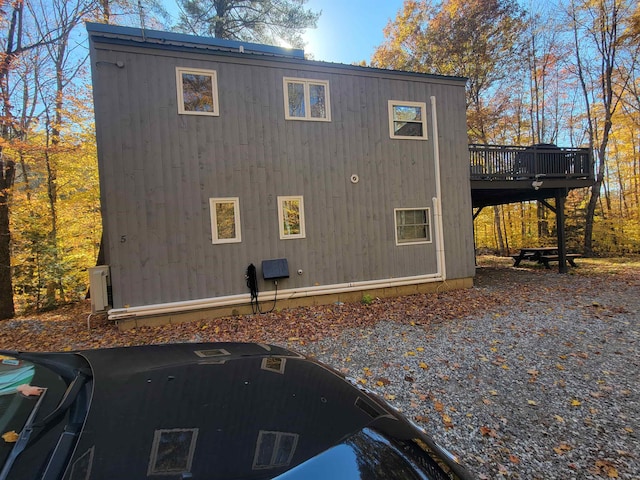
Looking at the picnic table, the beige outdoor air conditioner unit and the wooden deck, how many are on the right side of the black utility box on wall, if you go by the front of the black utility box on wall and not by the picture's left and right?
1

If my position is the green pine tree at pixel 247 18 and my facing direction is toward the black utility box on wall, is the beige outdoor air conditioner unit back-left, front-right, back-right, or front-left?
front-right

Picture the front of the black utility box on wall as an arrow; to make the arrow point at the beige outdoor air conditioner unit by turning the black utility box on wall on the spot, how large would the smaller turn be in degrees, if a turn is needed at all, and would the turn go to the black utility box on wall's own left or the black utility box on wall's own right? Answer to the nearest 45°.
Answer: approximately 90° to the black utility box on wall's own right

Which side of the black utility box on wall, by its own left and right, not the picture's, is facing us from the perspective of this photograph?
front

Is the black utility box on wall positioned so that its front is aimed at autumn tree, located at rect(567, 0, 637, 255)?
no

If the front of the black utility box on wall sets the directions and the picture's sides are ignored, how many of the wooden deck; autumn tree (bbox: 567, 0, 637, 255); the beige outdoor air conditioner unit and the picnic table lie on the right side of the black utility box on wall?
1

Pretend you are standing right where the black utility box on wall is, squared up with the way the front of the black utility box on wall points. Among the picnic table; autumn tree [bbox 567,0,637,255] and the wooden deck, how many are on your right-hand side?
0

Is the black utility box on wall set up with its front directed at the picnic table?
no
